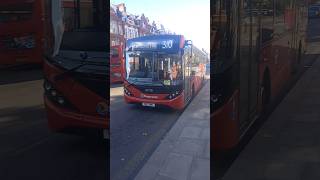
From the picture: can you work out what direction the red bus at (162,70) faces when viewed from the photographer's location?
facing the viewer and to the left of the viewer
